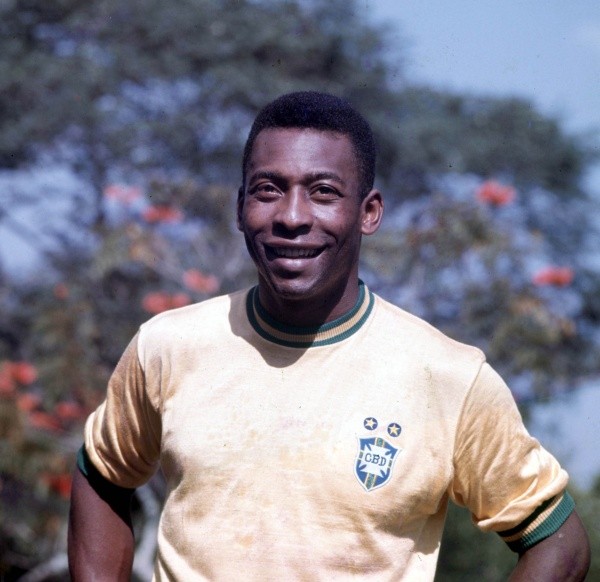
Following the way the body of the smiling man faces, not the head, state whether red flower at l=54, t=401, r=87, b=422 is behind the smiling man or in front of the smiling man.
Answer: behind

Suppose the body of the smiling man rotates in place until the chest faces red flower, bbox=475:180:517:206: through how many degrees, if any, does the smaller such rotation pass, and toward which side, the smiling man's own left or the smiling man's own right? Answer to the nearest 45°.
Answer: approximately 180°

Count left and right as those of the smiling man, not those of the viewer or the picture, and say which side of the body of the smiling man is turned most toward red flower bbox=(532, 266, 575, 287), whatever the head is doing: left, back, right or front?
back

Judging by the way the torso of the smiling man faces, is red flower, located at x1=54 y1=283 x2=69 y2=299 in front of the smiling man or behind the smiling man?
behind

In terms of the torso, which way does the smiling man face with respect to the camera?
toward the camera

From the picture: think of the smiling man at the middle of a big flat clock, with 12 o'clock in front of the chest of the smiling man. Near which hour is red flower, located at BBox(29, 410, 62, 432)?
The red flower is roughly at 5 o'clock from the smiling man.

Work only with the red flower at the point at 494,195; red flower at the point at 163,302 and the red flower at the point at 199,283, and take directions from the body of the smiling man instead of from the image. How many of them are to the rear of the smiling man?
3

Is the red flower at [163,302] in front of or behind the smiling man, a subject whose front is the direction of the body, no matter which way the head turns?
behind

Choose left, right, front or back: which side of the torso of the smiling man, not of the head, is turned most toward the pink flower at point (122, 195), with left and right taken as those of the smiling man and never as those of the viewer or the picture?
back

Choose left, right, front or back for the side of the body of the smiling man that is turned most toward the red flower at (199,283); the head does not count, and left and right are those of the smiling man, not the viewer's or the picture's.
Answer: back

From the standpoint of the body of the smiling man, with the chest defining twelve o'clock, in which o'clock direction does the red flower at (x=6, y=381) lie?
The red flower is roughly at 5 o'clock from the smiling man.

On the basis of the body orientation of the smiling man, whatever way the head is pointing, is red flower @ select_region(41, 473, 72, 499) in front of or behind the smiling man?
behind
